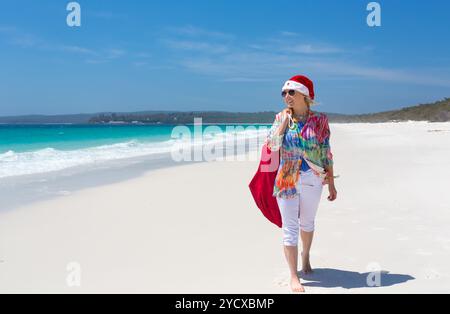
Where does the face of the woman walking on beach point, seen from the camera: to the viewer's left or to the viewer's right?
to the viewer's left

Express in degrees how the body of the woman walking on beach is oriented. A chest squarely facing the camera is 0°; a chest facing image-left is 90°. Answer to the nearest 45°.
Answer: approximately 0°
